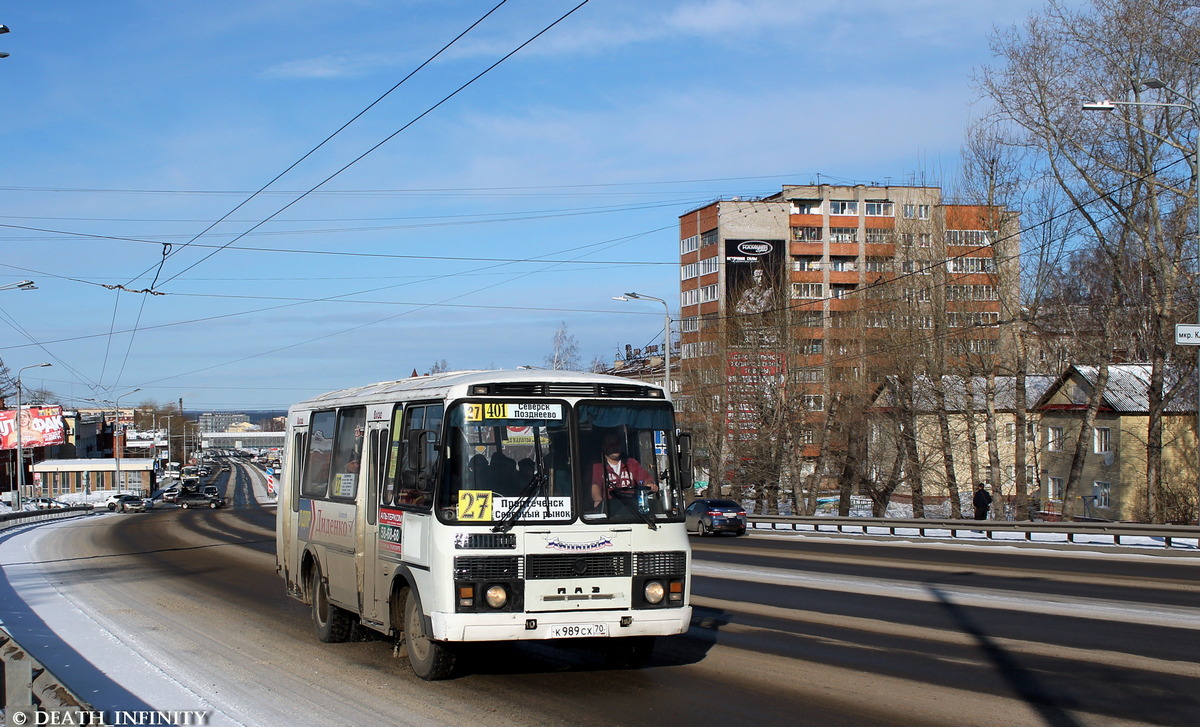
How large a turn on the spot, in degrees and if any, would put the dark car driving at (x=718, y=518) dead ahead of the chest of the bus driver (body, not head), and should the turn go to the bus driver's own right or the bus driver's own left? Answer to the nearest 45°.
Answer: approximately 180°

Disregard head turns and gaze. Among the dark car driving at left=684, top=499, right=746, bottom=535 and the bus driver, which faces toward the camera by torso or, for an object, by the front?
the bus driver

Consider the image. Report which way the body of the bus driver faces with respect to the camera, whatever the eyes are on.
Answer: toward the camera

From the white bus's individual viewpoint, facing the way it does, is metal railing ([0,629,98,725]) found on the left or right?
on its right

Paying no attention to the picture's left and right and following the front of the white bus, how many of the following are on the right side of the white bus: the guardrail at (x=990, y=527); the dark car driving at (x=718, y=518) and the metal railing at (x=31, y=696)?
1

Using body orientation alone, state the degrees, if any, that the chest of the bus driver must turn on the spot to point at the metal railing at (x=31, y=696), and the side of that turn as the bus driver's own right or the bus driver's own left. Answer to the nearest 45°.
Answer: approximately 45° to the bus driver's own right

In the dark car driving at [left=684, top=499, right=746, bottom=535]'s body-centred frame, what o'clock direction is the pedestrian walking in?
The pedestrian walking is roughly at 4 o'clock from the dark car driving.

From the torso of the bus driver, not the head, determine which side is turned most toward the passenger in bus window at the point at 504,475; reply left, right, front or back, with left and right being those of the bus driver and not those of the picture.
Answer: right

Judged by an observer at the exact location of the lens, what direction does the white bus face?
facing the viewer and to the right of the viewer

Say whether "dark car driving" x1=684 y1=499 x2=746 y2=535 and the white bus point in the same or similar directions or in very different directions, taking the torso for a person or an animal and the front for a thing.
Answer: very different directions

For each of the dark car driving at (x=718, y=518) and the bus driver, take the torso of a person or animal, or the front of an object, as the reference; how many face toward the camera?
1

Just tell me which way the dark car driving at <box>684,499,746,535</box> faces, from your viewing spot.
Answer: facing away from the viewer and to the left of the viewer

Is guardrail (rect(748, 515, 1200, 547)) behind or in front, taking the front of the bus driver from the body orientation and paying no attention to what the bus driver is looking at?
behind
